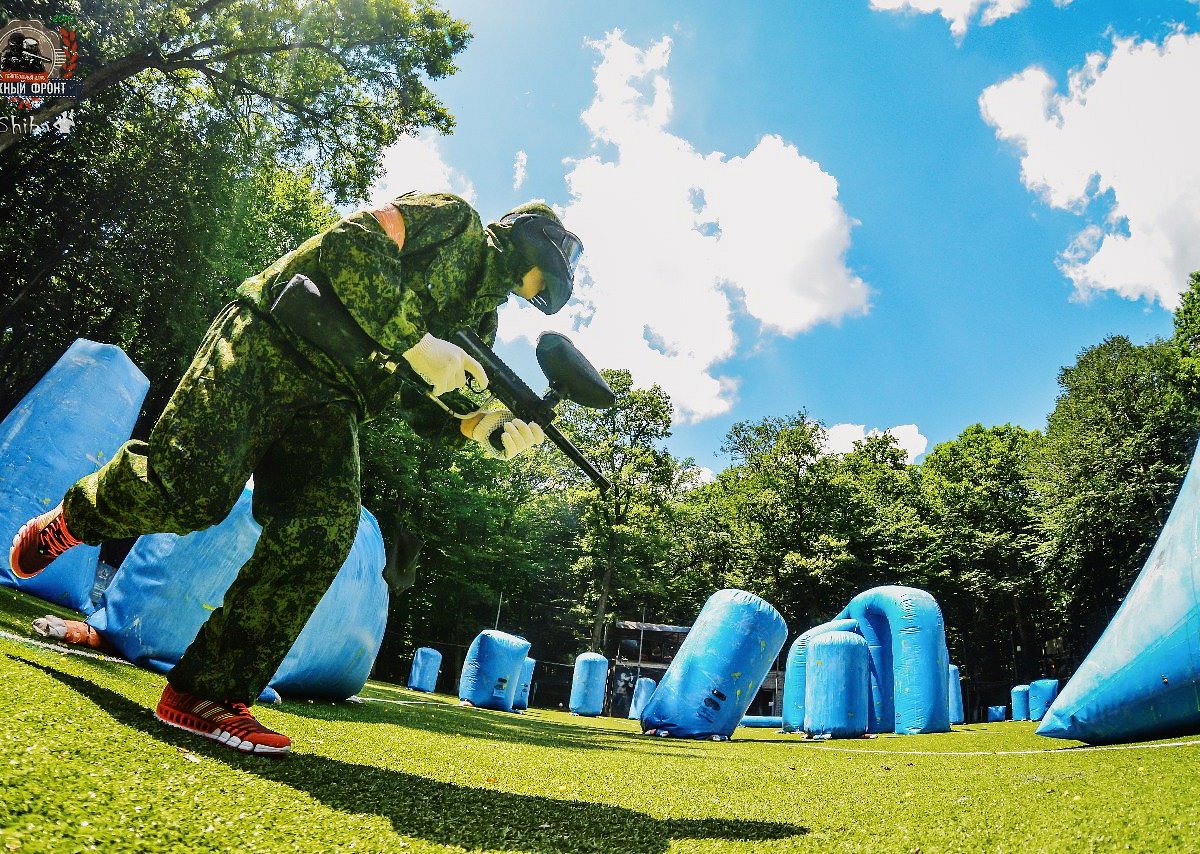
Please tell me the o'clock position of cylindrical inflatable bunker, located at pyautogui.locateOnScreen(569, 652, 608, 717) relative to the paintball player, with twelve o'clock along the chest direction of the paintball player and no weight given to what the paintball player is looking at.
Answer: The cylindrical inflatable bunker is roughly at 10 o'clock from the paintball player.

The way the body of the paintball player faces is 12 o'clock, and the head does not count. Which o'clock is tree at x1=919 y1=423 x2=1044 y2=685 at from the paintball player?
The tree is roughly at 11 o'clock from the paintball player.

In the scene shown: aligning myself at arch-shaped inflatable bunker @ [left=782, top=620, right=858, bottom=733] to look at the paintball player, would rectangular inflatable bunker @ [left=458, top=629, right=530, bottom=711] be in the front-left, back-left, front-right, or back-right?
front-right

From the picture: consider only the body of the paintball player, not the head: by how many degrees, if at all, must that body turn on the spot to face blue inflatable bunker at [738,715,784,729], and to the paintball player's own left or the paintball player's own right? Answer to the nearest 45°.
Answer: approximately 45° to the paintball player's own left

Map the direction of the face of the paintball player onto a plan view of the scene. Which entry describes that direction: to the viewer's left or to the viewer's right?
to the viewer's right

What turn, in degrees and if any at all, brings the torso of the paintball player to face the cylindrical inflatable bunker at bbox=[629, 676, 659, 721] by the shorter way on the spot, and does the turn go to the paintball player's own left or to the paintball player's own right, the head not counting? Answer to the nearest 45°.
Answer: approximately 45° to the paintball player's own left

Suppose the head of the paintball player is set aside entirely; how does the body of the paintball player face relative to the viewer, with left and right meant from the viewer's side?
facing to the right of the viewer

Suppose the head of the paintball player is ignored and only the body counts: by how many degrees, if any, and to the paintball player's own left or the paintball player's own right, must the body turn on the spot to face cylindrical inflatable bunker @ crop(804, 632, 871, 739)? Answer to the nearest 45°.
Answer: approximately 45° to the paintball player's own left

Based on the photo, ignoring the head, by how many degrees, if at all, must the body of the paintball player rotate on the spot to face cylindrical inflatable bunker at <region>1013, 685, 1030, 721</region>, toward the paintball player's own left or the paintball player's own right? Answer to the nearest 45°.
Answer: approximately 45° to the paintball player's own left

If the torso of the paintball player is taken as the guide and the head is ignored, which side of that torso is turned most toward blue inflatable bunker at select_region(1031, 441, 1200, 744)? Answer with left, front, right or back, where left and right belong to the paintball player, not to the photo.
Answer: front

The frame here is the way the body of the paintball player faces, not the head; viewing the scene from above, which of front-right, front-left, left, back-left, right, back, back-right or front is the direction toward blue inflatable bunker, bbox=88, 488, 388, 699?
left
